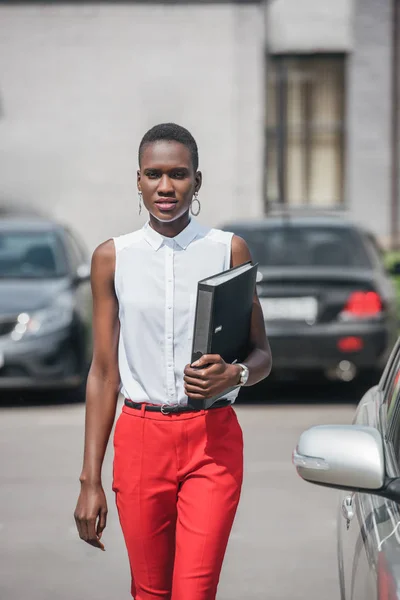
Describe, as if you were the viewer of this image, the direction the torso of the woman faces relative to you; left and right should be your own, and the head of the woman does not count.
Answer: facing the viewer

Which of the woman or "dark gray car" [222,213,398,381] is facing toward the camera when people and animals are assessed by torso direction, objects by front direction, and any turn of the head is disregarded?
the woman

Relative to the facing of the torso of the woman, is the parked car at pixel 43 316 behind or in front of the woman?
behind

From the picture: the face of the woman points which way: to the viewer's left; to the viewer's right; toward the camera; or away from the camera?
toward the camera

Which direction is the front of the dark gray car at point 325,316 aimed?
away from the camera

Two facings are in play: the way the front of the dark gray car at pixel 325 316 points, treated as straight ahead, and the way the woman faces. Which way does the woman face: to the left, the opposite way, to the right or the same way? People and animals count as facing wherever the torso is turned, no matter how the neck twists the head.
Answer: the opposite way

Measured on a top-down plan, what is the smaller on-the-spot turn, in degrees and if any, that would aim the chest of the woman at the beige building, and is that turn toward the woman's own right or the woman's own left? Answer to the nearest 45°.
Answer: approximately 180°

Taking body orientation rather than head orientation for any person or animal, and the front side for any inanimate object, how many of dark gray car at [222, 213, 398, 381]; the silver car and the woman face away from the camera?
1

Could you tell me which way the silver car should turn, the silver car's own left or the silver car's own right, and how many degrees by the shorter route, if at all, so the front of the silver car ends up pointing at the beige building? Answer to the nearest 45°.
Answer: approximately 135° to the silver car's own left

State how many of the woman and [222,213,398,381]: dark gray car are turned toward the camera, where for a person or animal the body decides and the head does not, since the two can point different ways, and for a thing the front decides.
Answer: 1

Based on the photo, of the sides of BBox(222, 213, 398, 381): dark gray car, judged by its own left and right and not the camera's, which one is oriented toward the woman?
back

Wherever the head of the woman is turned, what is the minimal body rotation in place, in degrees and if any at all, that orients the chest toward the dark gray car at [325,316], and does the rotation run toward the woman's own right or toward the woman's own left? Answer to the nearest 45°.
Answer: approximately 180°

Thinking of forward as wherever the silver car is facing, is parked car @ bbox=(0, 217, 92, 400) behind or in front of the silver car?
behind

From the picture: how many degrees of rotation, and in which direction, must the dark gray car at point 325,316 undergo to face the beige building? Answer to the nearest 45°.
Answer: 0° — it already faces it

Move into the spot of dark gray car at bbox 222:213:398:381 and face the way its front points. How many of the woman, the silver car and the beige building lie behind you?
2

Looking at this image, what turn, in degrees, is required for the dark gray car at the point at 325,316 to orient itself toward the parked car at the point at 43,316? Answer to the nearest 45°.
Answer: approximately 90° to its left
